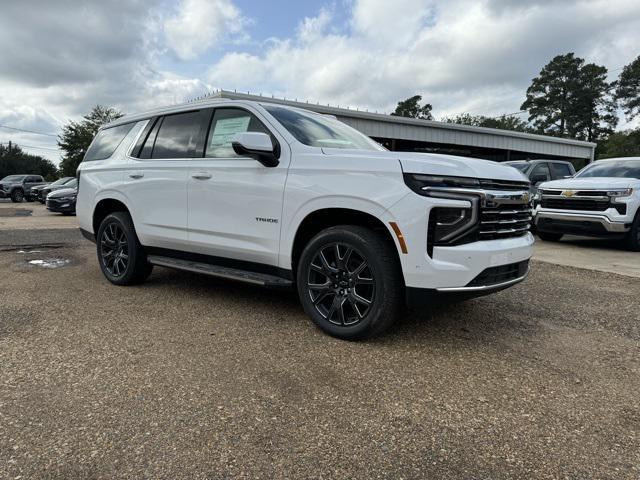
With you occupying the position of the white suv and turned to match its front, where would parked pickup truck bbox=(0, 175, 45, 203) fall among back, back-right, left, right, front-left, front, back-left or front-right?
back

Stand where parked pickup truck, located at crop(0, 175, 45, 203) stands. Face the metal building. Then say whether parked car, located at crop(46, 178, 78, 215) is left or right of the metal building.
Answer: right

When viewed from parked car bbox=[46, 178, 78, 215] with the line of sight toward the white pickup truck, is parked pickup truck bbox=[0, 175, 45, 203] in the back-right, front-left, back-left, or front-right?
back-left

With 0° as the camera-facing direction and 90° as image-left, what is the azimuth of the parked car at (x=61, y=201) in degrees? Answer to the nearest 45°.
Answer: approximately 45°

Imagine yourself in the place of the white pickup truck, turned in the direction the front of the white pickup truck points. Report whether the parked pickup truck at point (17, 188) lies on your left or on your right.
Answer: on your right

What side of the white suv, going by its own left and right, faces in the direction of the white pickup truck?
left

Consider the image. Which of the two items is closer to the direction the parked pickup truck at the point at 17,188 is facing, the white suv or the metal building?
the white suv

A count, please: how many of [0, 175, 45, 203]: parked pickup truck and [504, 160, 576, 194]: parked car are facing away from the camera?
0

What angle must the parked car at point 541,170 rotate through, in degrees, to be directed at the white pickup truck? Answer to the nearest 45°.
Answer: approximately 45° to its left

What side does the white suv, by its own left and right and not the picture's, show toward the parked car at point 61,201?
back

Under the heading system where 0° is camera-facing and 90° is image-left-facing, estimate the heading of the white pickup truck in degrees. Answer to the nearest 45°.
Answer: approximately 45°

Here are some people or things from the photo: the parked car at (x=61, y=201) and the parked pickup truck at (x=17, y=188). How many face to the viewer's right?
0

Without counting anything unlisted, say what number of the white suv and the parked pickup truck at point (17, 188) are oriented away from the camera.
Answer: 0

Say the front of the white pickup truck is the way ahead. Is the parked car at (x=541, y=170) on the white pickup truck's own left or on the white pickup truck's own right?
on the white pickup truck's own right
